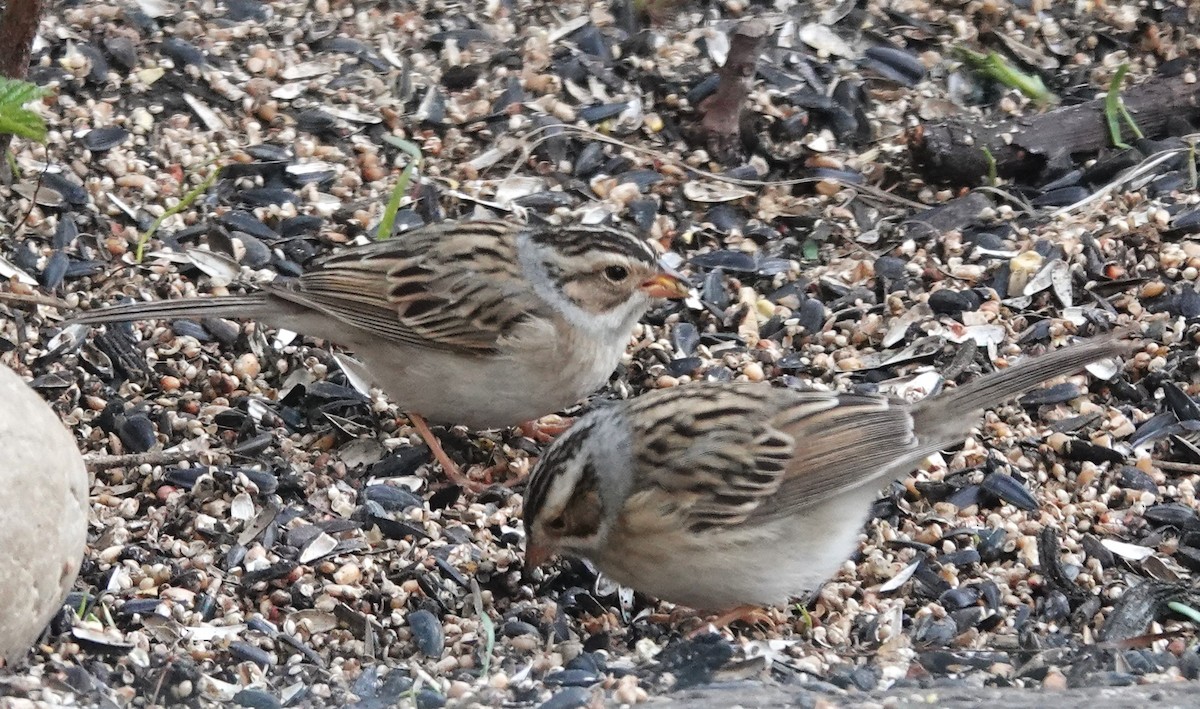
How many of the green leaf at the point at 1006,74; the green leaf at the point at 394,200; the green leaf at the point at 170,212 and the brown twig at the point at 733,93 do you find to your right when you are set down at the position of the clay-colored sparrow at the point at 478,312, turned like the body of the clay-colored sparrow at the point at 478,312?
0

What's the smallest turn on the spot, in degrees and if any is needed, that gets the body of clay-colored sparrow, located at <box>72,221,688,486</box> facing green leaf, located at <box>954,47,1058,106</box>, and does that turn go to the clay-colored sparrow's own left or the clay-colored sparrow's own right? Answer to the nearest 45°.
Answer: approximately 45° to the clay-colored sparrow's own left

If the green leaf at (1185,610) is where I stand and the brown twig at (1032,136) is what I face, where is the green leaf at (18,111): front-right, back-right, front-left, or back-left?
front-left

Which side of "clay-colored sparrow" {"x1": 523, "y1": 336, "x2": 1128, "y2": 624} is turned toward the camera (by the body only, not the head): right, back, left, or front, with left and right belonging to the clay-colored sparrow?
left

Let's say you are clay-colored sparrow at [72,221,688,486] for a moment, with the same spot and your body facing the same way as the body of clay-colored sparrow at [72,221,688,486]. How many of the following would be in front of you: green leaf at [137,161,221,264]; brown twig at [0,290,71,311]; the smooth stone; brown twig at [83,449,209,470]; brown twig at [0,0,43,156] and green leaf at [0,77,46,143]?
0

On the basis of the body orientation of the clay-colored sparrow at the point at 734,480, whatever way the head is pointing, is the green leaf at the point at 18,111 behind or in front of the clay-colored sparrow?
in front

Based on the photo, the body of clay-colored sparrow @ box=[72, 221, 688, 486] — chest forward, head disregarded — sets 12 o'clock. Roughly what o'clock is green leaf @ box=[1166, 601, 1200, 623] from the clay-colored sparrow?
The green leaf is roughly at 1 o'clock from the clay-colored sparrow.

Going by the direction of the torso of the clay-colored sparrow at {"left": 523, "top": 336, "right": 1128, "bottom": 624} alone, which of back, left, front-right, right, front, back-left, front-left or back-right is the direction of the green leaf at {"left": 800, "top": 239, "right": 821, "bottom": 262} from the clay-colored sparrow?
right

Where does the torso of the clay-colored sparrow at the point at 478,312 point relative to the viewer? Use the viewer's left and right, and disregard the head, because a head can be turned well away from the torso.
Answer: facing to the right of the viewer

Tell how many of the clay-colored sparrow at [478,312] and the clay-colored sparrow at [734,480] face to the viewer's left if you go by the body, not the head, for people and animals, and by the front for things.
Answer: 1

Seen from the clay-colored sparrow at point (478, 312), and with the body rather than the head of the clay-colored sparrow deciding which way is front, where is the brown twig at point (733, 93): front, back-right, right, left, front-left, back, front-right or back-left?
front-left

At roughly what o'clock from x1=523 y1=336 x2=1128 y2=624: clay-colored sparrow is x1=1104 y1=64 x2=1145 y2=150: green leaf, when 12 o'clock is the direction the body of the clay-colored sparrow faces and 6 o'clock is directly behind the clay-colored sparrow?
The green leaf is roughly at 4 o'clock from the clay-colored sparrow.

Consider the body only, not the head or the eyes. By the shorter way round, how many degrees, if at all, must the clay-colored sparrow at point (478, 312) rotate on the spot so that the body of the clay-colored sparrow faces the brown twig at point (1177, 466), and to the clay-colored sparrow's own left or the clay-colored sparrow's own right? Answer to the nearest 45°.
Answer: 0° — it already faces it

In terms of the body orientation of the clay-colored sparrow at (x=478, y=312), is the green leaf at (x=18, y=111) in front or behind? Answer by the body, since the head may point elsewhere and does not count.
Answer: behind

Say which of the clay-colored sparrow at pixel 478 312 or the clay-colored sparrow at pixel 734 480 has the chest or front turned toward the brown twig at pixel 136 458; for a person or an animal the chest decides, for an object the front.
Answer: the clay-colored sparrow at pixel 734 480

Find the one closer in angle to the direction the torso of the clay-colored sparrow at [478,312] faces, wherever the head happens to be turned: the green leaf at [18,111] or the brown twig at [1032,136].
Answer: the brown twig

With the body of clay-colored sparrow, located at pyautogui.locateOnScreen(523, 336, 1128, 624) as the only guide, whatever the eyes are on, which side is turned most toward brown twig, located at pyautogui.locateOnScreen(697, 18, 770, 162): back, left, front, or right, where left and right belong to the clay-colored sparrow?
right

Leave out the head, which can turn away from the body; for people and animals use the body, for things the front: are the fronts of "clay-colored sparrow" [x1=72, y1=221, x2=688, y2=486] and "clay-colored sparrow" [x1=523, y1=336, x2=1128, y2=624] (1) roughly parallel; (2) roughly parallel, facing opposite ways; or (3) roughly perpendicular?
roughly parallel, facing opposite ways

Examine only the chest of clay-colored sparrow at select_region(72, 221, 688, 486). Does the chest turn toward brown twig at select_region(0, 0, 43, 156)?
no
